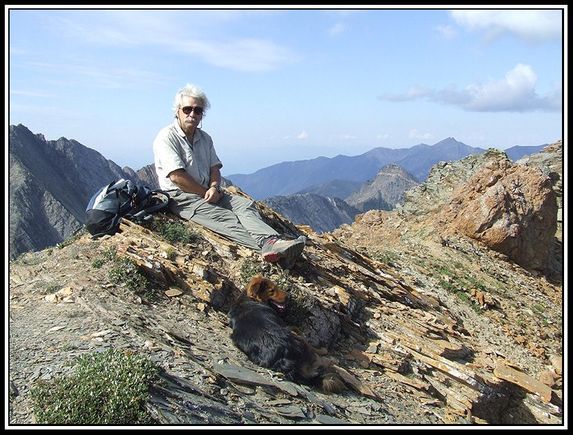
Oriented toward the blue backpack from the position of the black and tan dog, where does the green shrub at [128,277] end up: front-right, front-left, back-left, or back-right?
front-left

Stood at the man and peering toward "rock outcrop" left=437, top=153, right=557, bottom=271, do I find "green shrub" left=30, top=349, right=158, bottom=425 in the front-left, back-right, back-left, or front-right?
back-right

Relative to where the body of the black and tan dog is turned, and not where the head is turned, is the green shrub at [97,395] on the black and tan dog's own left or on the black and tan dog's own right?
on the black and tan dog's own left

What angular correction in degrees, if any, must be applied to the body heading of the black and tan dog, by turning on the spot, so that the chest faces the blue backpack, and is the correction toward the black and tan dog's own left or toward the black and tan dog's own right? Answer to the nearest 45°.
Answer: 0° — it already faces it

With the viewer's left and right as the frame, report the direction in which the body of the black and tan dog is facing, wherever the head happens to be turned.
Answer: facing away from the viewer and to the left of the viewer

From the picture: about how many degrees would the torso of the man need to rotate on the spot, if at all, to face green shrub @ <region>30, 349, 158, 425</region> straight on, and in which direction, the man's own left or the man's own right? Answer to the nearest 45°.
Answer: approximately 45° to the man's own right

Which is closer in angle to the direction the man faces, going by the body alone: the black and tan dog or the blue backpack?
the black and tan dog

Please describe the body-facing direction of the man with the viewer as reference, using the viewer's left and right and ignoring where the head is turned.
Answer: facing the viewer and to the right of the viewer

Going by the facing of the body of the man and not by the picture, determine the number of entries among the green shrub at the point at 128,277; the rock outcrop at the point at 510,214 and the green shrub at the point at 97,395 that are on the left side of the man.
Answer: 1

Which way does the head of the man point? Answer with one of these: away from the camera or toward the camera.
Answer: toward the camera

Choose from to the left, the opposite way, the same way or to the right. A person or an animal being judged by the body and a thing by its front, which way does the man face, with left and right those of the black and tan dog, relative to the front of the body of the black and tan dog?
the opposite way

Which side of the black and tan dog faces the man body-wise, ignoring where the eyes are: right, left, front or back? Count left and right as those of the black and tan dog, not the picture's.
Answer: front
